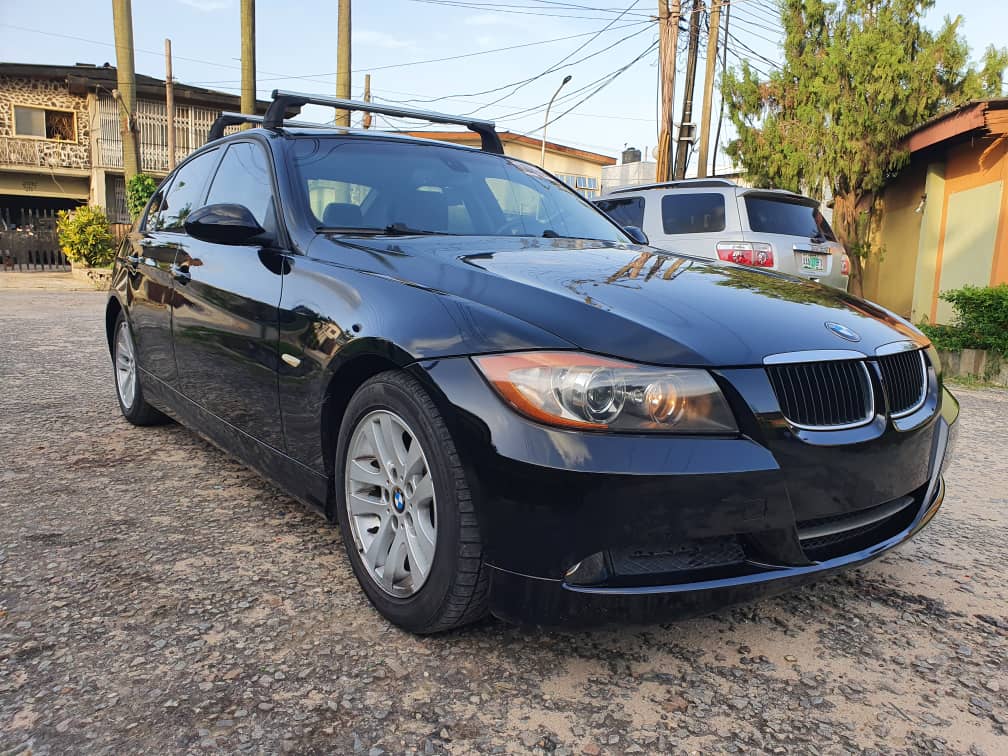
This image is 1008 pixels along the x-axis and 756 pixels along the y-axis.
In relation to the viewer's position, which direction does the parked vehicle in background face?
facing away from the viewer and to the left of the viewer

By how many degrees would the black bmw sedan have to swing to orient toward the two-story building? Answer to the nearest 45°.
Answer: approximately 180°

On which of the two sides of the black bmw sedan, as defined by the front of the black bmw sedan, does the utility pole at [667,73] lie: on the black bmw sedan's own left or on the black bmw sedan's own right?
on the black bmw sedan's own left

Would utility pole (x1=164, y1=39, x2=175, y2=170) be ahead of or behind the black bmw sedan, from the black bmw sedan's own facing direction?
behind

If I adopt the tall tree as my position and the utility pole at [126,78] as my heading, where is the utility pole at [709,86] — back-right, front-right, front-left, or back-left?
front-right

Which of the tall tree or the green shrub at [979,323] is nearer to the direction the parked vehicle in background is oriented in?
the tall tree

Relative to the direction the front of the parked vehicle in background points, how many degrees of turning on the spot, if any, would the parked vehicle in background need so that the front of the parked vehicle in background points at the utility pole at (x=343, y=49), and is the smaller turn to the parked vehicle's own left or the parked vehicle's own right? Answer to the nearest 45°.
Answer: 0° — it already faces it

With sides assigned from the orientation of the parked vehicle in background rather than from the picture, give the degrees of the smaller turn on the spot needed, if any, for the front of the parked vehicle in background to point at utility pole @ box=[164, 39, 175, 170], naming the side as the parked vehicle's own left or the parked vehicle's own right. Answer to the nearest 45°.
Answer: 0° — it already faces it

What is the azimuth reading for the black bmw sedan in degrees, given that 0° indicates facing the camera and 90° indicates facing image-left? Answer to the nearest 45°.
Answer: approximately 315°

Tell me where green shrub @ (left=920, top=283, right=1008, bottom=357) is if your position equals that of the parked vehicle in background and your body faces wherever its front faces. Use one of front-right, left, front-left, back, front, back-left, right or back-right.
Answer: back-right

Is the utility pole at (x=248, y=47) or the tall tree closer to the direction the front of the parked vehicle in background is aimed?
the utility pole

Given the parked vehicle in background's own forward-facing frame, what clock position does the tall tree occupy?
The tall tree is roughly at 2 o'clock from the parked vehicle in background.

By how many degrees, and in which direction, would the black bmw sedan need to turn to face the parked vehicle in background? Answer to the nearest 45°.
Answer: approximately 135° to its left
